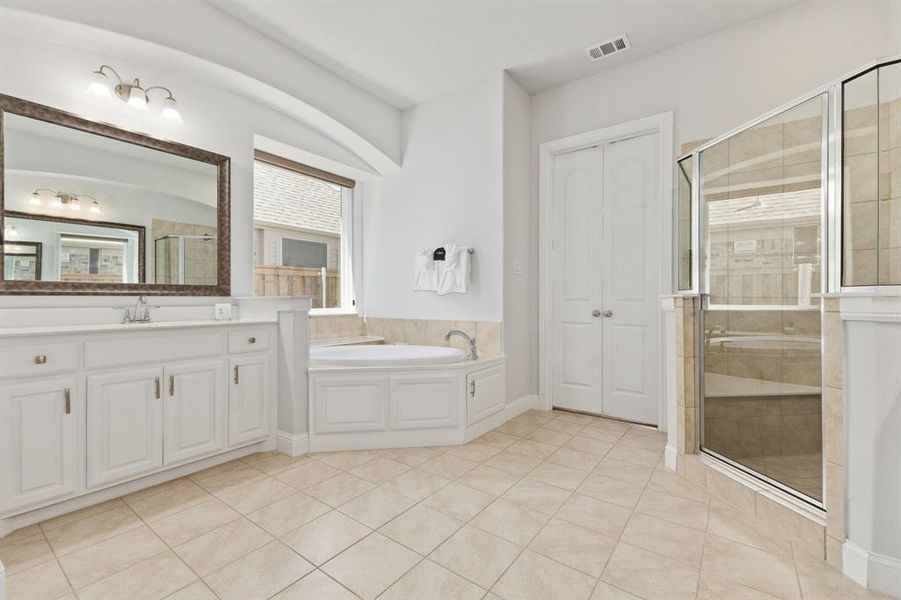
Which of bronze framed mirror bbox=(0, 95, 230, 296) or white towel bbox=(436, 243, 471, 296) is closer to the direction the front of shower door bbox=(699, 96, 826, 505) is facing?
the bronze framed mirror

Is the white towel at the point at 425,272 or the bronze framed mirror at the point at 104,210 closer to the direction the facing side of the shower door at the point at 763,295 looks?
the bronze framed mirror

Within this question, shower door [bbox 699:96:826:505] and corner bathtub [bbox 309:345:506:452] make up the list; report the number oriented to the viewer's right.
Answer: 0

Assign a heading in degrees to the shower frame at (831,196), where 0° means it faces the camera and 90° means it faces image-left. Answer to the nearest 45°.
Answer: approximately 45°

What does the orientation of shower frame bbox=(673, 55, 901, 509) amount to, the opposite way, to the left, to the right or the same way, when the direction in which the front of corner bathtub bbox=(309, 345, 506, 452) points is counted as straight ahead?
to the right

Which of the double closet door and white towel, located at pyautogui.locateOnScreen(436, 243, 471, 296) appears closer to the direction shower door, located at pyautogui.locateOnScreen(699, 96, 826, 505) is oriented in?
the white towel

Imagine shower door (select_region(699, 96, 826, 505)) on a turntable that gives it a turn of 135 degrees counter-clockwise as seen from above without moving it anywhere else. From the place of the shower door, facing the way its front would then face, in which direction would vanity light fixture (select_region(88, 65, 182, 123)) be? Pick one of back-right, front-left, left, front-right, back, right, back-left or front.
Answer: back-right

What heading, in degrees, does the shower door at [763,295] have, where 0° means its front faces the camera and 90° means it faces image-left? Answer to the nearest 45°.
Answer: approximately 45°

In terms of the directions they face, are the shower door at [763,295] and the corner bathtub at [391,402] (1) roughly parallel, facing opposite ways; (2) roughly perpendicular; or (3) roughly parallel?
roughly perpendicular

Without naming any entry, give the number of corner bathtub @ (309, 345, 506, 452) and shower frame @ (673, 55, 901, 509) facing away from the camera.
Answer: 0

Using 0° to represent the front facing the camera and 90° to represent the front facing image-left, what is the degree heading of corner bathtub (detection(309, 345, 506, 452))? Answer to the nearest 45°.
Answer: approximately 0°

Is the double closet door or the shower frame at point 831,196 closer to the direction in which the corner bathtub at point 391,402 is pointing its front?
the shower frame

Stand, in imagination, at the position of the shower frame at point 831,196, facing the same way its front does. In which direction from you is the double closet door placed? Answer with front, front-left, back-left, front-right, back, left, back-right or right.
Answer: right
